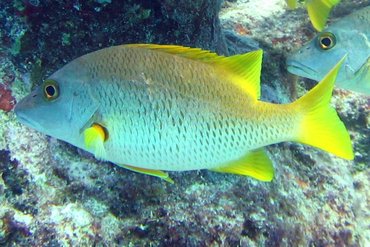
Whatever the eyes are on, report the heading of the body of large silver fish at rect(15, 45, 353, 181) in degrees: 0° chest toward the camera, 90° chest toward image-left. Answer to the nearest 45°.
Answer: approximately 90°
